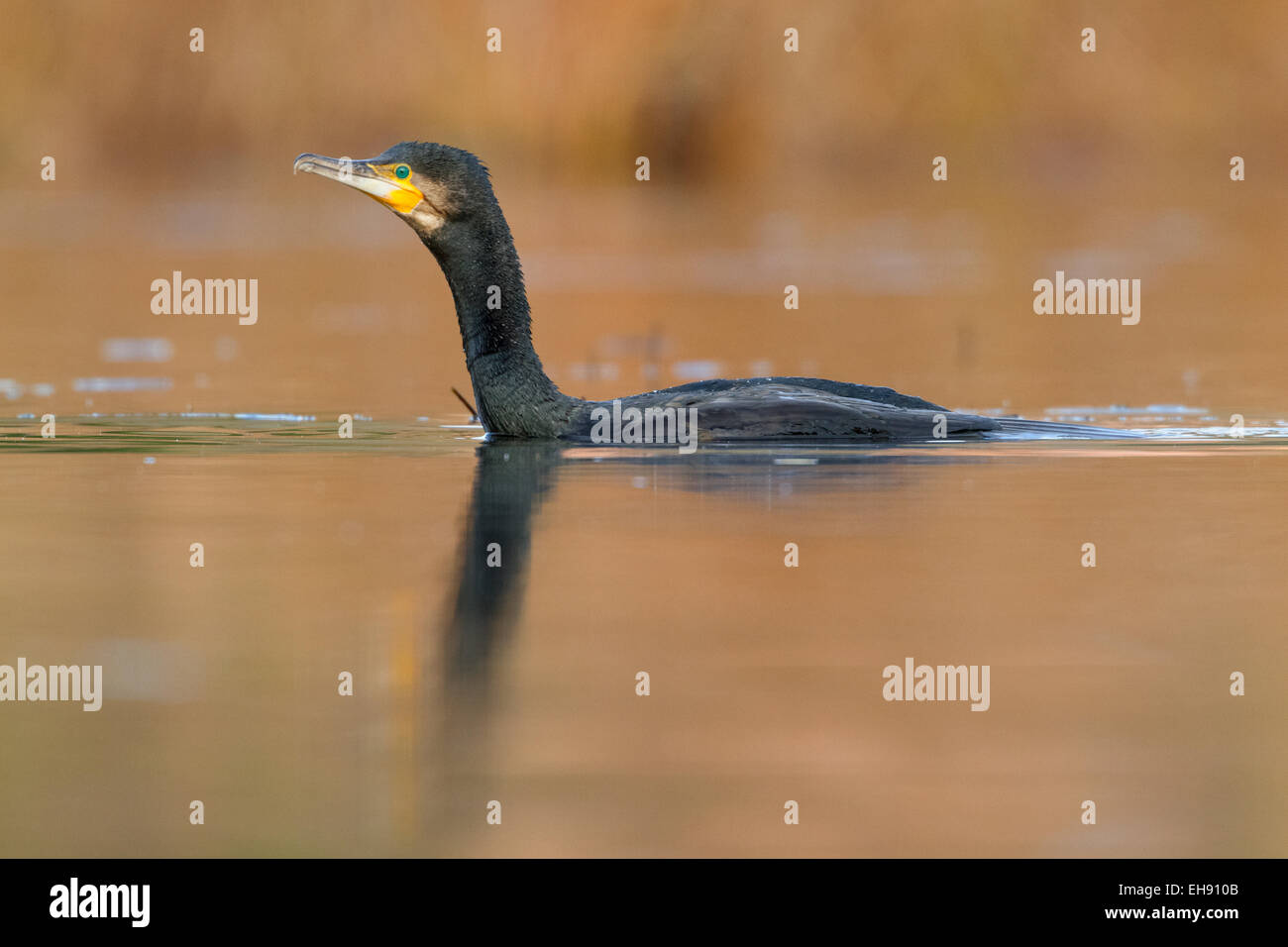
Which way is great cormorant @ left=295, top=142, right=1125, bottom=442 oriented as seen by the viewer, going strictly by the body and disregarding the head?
to the viewer's left
